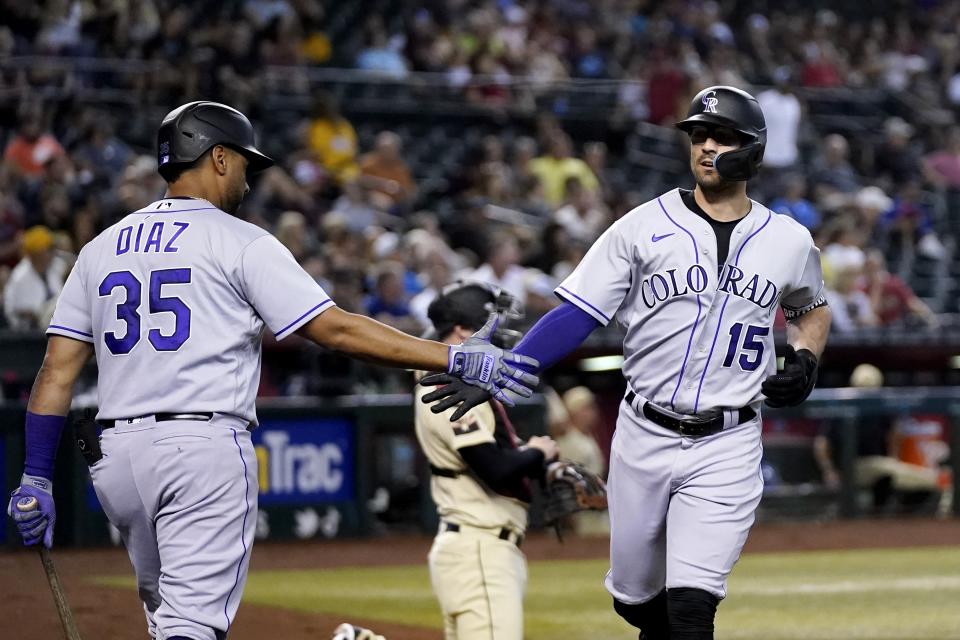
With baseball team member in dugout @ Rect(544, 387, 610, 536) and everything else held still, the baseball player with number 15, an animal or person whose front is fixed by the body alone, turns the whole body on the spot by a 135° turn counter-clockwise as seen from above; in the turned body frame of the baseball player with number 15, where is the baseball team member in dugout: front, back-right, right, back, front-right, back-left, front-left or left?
front-left

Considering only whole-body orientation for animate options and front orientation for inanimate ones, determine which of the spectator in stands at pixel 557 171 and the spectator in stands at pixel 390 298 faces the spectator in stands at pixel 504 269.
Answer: the spectator in stands at pixel 557 171

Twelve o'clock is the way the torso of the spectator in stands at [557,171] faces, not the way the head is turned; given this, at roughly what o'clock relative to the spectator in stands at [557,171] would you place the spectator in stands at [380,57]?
the spectator in stands at [380,57] is roughly at 4 o'clock from the spectator in stands at [557,171].

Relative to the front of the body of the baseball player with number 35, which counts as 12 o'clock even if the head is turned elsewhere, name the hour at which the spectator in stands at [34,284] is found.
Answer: The spectator in stands is roughly at 10 o'clock from the baseball player with number 35.

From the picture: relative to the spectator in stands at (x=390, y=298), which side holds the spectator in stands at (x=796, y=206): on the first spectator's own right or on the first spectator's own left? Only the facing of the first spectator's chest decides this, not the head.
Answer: on the first spectator's own left

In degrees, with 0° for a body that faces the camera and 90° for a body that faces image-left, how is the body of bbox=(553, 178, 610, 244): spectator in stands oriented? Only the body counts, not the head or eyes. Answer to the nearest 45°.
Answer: approximately 0°
